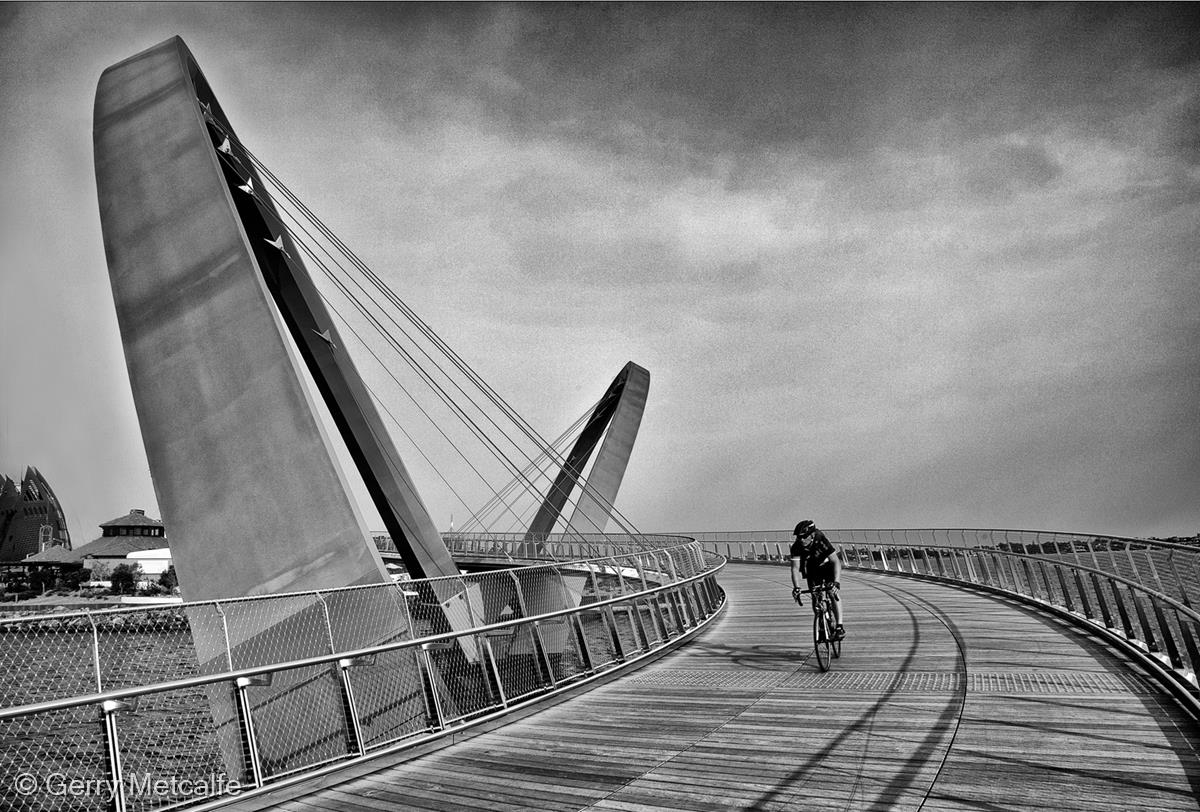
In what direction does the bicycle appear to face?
toward the camera
